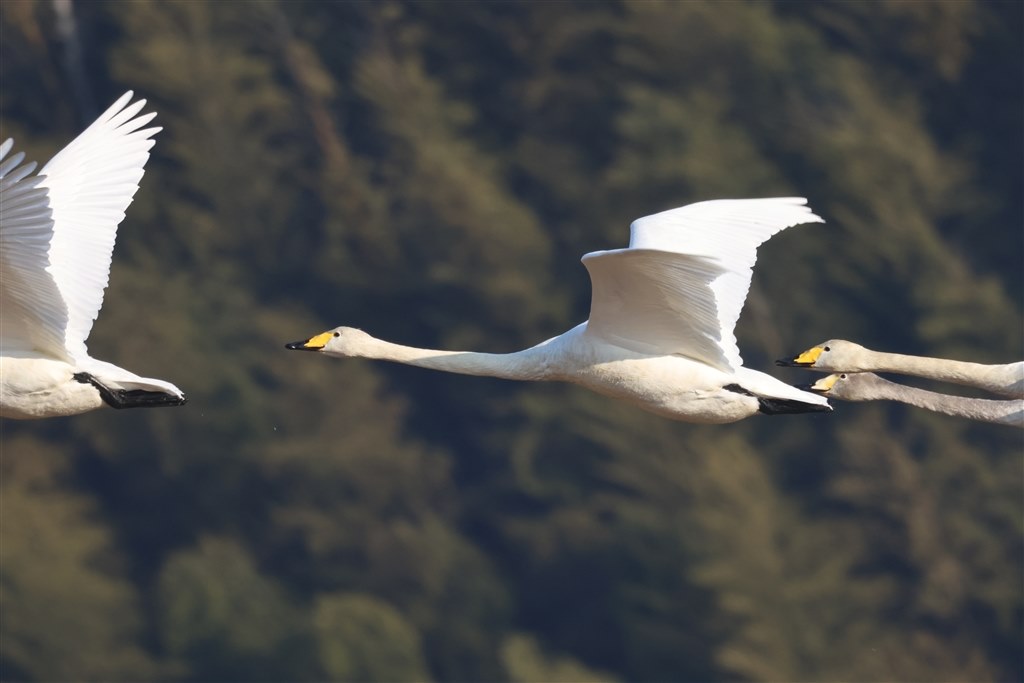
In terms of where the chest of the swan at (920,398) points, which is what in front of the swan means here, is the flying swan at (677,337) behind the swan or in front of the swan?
in front

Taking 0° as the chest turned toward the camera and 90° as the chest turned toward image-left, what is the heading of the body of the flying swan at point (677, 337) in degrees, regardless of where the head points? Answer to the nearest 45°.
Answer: approximately 90°

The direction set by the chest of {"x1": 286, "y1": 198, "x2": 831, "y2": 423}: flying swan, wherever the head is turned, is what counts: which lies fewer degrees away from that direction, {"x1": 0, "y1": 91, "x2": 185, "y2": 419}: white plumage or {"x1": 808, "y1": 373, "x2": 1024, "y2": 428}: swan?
the white plumage

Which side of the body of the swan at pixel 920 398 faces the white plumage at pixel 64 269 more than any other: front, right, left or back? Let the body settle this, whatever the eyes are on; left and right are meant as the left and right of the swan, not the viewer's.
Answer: front

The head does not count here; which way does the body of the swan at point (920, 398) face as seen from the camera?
to the viewer's left

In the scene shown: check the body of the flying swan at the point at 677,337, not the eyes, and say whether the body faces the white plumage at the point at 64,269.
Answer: yes

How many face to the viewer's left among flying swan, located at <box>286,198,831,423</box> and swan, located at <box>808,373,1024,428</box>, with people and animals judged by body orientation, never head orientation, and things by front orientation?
2
